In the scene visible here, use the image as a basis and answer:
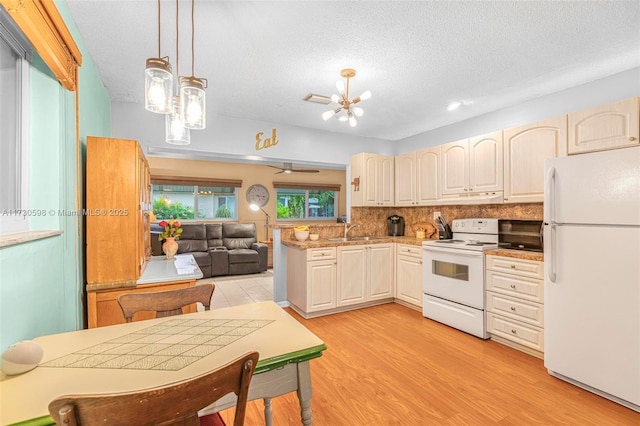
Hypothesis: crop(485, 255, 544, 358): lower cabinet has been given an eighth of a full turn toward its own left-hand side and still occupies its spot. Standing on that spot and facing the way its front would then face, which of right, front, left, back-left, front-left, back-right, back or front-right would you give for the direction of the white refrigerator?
front-left

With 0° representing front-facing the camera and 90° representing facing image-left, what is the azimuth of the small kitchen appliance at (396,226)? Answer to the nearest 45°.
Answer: approximately 0°

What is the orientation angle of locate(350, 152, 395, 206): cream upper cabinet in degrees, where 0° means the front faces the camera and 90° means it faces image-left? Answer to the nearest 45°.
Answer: approximately 315°

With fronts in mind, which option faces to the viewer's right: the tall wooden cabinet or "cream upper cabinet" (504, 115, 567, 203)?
the tall wooden cabinet

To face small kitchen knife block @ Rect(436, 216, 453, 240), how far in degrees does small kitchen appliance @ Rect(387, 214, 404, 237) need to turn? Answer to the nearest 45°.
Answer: approximately 45° to its left

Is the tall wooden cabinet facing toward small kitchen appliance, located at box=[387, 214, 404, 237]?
yes

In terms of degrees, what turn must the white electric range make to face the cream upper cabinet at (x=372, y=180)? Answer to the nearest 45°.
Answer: approximately 90° to its right
